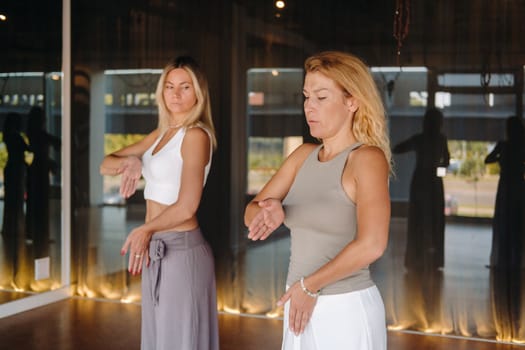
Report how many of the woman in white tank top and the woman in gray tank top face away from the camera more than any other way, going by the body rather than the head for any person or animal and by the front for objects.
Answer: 0

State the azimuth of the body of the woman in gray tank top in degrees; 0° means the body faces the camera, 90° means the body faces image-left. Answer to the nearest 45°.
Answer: approximately 45°

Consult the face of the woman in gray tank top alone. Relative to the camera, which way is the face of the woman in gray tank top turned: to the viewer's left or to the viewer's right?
to the viewer's left

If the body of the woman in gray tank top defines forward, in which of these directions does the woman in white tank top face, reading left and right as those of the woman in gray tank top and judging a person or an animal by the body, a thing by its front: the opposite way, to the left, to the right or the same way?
the same way

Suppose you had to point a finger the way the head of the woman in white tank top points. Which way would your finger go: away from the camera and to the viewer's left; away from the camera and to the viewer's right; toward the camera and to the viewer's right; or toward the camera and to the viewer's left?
toward the camera and to the viewer's left

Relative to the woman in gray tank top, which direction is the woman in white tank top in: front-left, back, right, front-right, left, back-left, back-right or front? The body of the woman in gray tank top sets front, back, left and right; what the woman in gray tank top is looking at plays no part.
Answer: right

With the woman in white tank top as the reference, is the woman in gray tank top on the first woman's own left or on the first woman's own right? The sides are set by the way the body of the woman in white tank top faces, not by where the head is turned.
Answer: on the first woman's own left
